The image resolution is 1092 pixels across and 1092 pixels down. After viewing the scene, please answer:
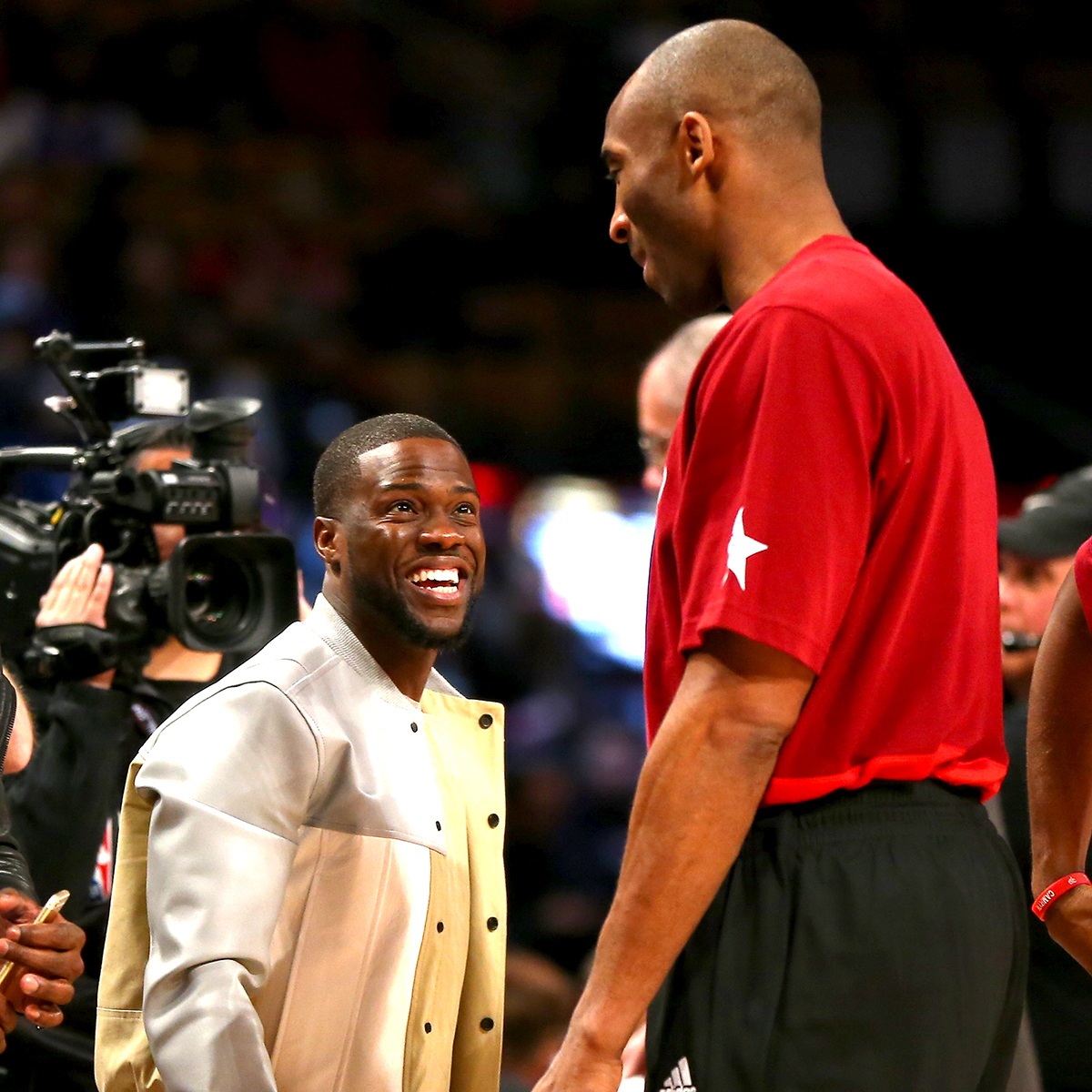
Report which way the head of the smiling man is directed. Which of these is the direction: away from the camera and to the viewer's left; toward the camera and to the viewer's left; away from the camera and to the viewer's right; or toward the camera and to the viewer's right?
toward the camera and to the viewer's right

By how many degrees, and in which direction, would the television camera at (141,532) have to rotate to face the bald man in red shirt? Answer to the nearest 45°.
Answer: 0° — it already faces them

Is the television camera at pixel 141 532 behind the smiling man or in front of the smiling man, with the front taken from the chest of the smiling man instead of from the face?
behind

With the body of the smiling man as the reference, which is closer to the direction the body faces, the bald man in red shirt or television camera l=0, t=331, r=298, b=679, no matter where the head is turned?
the bald man in red shirt

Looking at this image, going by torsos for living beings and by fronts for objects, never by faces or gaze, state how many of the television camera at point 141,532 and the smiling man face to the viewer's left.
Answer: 0

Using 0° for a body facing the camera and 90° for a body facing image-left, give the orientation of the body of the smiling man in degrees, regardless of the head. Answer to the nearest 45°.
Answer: approximately 315°

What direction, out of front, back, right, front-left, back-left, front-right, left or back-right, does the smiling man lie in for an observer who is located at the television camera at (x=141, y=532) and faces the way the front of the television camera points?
front-right

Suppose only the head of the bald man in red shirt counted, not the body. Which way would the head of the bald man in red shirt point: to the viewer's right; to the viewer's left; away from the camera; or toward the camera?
to the viewer's left

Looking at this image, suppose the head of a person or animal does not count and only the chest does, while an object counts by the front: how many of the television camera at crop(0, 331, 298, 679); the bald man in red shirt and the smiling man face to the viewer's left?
1

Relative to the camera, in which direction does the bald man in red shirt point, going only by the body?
to the viewer's left

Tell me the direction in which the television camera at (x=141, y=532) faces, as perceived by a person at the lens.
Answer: facing the viewer and to the right of the viewer
